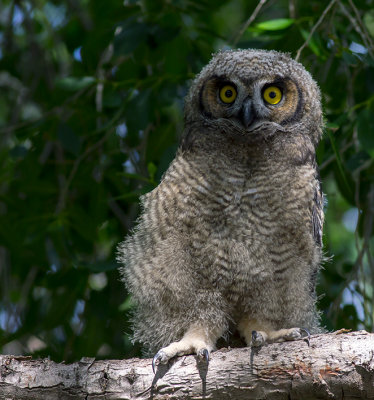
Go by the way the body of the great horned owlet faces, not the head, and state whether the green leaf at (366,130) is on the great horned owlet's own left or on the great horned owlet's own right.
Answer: on the great horned owlet's own left

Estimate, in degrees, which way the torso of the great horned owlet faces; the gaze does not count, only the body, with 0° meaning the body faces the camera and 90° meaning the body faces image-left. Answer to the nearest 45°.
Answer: approximately 0°

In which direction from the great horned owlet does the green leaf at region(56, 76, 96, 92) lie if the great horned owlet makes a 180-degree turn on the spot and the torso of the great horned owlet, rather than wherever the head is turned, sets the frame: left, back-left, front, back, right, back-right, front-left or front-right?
front-left

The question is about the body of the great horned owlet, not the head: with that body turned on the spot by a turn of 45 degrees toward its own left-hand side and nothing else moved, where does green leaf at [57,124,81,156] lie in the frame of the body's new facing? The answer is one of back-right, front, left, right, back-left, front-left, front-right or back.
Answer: back

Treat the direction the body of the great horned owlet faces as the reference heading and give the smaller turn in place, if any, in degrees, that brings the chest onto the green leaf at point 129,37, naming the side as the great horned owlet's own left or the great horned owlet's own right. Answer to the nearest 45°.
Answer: approximately 135° to the great horned owlet's own right
